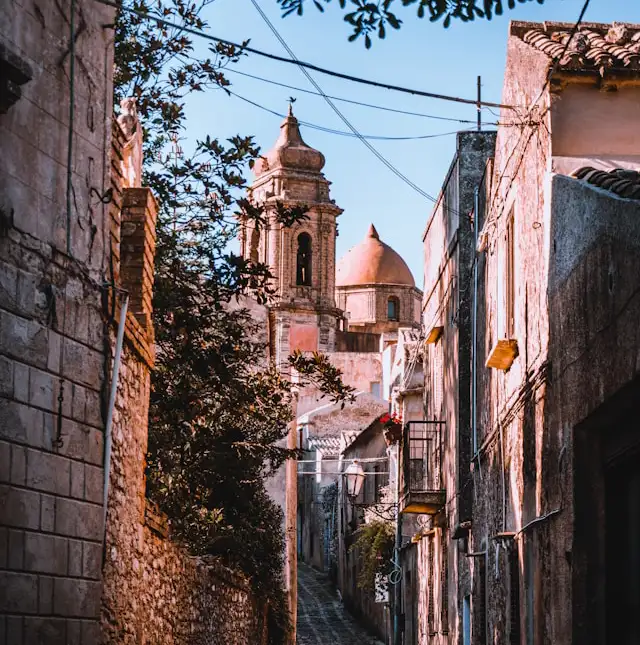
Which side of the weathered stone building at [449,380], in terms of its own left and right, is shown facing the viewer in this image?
left

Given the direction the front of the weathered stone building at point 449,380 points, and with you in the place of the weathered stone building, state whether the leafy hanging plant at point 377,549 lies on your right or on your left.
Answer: on your right

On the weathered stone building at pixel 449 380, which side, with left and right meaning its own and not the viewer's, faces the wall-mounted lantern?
right

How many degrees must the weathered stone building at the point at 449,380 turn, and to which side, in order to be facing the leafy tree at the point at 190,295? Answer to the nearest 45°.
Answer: approximately 45° to its left

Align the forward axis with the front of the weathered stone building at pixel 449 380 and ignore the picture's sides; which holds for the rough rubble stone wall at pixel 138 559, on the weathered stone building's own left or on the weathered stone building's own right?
on the weathered stone building's own left
